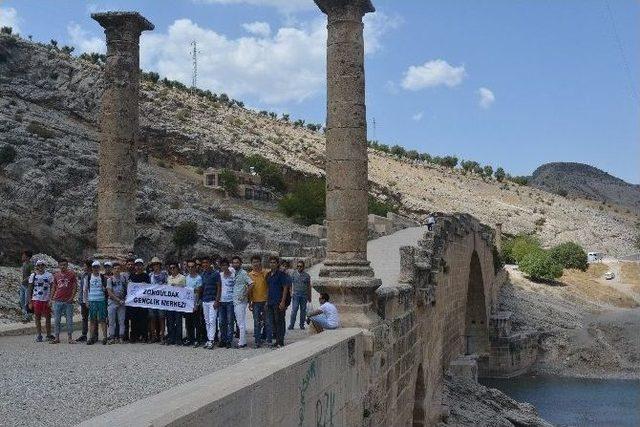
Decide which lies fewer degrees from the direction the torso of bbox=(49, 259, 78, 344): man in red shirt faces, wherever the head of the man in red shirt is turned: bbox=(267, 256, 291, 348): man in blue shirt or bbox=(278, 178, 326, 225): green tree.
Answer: the man in blue shirt

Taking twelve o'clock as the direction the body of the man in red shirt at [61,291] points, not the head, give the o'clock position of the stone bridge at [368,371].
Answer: The stone bridge is roughly at 10 o'clock from the man in red shirt.

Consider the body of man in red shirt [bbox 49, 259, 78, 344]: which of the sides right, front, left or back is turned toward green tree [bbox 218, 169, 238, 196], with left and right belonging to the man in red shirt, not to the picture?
back

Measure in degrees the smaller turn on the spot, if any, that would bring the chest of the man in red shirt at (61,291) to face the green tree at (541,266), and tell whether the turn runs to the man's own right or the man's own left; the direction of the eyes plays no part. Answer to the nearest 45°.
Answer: approximately 135° to the man's own left

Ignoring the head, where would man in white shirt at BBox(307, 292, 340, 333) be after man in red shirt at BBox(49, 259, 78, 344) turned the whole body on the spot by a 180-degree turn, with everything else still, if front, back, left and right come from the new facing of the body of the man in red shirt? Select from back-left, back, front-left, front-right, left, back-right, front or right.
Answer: back-right

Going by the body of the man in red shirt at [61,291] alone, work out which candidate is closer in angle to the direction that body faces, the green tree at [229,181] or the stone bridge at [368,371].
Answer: the stone bridge

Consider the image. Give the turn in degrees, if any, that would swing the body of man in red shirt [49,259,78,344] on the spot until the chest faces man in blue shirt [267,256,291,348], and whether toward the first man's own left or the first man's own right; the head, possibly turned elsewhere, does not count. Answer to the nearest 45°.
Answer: approximately 45° to the first man's own left

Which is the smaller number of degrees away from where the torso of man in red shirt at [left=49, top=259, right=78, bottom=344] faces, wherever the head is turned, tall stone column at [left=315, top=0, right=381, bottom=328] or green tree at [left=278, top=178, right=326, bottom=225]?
the tall stone column

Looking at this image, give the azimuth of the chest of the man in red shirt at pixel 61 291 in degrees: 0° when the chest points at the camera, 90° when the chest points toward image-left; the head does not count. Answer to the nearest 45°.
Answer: approximately 0°

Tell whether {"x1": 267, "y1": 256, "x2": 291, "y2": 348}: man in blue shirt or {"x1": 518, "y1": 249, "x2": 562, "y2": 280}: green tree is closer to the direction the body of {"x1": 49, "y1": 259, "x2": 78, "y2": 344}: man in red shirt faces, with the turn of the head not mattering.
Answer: the man in blue shirt

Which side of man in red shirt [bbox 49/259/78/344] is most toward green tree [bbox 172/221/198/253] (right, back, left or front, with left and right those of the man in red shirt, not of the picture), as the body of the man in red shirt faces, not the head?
back

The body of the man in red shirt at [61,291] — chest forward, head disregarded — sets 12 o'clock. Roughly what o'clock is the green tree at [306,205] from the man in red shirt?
The green tree is roughly at 7 o'clock from the man in red shirt.
